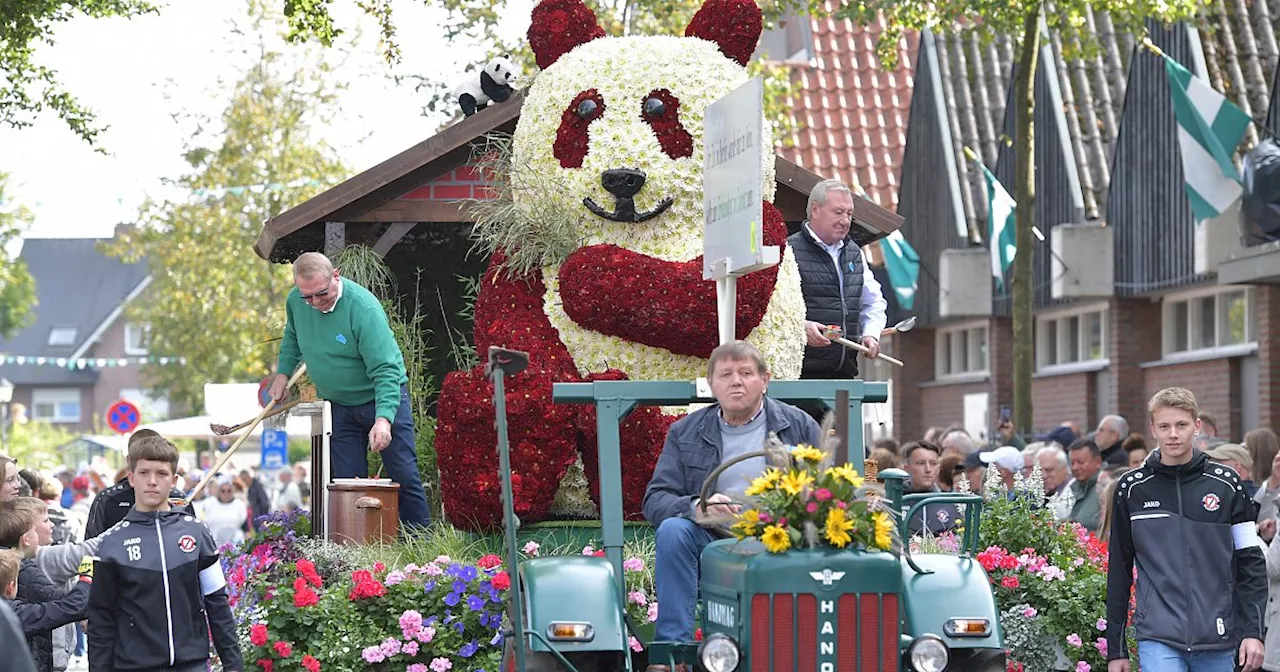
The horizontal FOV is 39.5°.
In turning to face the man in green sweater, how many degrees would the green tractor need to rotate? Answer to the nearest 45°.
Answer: approximately 135° to its right

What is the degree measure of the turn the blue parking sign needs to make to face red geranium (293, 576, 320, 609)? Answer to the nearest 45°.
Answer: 0° — it already faces it

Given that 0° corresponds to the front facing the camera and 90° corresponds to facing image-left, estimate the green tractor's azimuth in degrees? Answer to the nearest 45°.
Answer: approximately 0°

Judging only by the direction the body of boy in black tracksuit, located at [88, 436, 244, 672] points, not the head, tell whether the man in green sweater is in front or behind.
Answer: behind

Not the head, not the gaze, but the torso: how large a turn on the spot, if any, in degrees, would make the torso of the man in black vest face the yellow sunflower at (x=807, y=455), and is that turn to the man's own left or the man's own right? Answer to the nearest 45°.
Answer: approximately 45° to the man's own right
